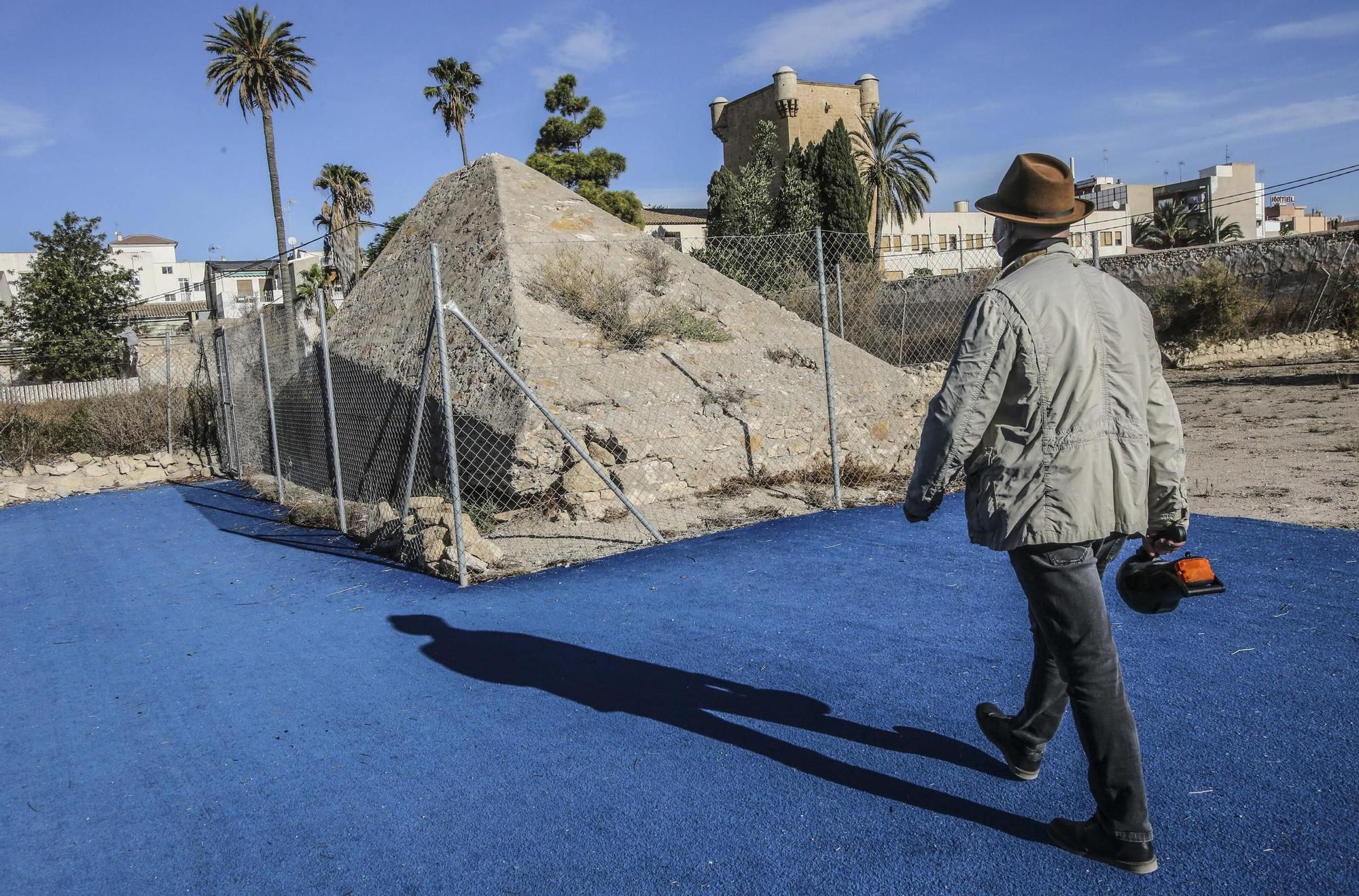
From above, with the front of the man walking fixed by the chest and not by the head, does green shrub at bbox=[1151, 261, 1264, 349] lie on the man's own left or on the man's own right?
on the man's own right

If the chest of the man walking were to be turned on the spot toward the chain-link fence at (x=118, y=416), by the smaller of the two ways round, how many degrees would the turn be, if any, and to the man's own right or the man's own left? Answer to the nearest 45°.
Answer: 0° — they already face it

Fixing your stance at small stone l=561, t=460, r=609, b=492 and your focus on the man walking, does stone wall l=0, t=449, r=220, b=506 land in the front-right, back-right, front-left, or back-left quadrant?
back-right

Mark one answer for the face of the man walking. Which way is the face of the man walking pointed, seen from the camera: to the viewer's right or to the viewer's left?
to the viewer's left

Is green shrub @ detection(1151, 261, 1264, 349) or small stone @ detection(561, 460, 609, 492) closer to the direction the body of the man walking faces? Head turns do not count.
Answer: the small stone

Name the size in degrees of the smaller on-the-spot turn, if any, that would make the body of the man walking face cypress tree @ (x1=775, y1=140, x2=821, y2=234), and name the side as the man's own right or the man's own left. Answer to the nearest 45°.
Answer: approximately 45° to the man's own right

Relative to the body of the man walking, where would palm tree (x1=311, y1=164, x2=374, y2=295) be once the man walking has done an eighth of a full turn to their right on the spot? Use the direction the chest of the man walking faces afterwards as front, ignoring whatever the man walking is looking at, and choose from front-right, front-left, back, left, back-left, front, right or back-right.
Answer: front-left

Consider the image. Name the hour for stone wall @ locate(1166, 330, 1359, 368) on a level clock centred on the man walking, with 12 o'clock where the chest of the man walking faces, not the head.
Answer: The stone wall is roughly at 2 o'clock from the man walking.

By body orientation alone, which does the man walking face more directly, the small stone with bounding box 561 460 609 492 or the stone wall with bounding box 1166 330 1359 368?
the small stone

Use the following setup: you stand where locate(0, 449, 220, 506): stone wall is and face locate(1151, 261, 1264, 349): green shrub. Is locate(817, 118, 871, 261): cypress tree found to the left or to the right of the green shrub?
left

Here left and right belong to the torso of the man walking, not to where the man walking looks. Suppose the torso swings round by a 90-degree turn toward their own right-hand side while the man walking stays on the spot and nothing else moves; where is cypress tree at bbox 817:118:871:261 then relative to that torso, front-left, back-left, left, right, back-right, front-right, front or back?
front-left

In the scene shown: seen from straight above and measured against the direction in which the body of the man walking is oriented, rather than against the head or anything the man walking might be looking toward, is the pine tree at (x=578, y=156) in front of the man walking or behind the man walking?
in front

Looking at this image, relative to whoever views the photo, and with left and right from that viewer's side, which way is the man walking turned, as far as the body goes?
facing away from the viewer and to the left of the viewer

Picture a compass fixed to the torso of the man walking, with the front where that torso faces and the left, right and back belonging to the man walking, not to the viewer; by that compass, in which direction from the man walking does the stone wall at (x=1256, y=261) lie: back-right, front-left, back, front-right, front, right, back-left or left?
front-right
